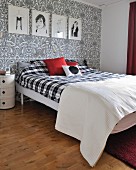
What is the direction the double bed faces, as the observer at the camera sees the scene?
facing the viewer and to the right of the viewer

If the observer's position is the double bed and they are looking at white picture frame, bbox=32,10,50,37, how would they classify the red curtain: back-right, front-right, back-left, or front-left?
front-right

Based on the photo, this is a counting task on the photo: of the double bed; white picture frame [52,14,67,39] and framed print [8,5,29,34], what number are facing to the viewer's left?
0

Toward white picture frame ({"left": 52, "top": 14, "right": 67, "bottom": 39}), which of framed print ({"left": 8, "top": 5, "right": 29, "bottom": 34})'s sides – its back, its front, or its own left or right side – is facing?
left

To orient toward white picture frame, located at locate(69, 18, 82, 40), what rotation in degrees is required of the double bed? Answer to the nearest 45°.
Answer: approximately 135° to its left

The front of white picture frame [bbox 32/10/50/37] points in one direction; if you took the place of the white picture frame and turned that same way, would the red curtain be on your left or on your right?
on your left

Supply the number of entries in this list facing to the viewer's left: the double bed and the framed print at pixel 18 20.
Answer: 0

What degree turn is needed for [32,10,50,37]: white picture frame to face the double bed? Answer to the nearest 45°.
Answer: approximately 45° to its right

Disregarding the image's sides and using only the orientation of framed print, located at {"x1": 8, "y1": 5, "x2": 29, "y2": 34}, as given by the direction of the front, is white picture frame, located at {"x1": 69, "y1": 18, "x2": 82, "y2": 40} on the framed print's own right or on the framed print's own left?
on the framed print's own left
